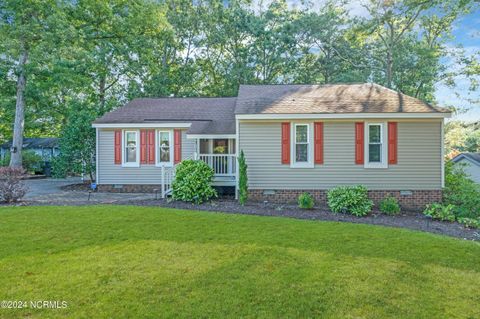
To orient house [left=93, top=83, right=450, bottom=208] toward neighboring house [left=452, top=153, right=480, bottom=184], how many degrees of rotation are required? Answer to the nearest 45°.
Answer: approximately 135° to its left

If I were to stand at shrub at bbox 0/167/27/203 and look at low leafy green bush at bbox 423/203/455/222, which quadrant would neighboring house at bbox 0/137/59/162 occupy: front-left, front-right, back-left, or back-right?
back-left

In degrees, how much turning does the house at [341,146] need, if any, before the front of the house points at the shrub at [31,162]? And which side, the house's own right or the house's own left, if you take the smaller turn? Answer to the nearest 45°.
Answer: approximately 135° to the house's own right

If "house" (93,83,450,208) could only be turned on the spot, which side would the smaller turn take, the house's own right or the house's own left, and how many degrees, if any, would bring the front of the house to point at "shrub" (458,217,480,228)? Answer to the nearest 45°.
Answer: approximately 45° to the house's own left

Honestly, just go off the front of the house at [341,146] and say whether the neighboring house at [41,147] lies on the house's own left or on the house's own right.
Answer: on the house's own right

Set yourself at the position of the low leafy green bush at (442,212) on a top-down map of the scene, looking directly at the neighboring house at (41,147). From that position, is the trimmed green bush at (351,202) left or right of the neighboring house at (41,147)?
left

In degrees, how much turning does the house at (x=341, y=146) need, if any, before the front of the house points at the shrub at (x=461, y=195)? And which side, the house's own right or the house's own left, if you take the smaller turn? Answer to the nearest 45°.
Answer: approximately 90° to the house's own left

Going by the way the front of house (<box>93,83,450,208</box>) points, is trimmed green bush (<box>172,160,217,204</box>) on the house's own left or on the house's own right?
on the house's own right

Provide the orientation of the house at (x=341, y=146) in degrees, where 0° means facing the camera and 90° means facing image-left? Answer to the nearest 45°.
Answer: approximately 0°

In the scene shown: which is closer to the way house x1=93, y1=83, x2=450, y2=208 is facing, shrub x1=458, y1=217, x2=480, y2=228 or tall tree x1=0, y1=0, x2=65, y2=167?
the shrub

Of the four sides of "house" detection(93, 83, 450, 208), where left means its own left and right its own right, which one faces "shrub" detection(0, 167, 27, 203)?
right

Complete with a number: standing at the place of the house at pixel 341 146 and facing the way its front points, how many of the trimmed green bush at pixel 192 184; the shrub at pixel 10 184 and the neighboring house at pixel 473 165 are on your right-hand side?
2
